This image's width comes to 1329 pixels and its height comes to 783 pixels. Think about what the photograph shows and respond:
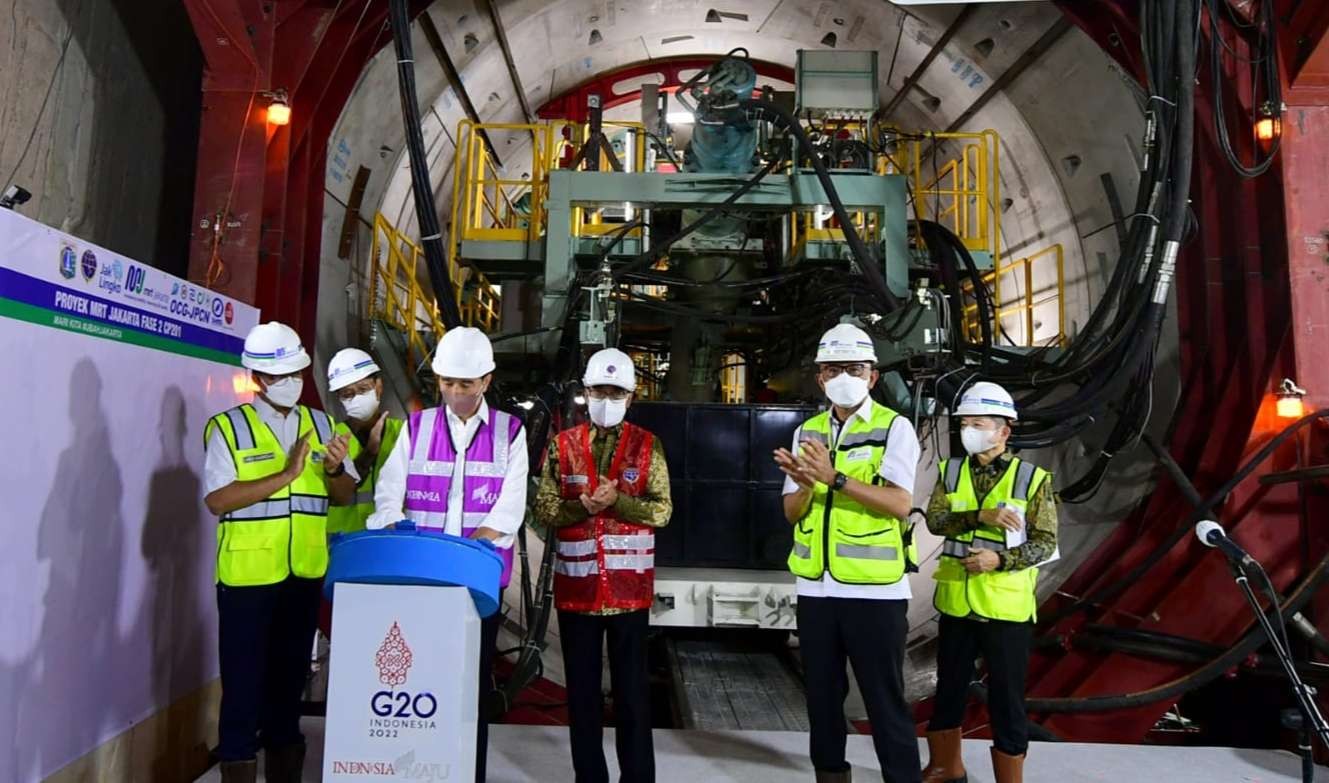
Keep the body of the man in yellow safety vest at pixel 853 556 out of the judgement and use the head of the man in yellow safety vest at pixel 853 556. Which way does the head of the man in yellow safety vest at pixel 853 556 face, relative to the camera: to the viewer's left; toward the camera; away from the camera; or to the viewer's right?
toward the camera

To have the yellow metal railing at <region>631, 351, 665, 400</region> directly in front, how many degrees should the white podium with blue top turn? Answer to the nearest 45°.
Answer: approximately 180°

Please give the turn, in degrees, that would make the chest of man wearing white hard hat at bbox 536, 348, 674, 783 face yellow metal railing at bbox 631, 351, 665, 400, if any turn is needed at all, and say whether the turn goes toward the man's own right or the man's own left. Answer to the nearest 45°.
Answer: approximately 180°

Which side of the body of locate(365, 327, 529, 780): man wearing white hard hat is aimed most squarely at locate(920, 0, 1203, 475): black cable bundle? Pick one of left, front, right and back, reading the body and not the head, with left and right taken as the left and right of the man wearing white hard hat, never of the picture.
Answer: left

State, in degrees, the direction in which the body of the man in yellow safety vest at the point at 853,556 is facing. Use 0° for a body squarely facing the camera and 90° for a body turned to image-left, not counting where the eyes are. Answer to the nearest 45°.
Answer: approximately 45°

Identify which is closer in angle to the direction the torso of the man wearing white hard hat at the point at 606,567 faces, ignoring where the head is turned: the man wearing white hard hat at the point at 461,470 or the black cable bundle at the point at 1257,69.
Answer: the man wearing white hard hat

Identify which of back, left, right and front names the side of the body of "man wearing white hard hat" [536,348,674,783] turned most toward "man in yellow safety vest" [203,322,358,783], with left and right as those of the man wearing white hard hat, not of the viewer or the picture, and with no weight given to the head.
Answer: right

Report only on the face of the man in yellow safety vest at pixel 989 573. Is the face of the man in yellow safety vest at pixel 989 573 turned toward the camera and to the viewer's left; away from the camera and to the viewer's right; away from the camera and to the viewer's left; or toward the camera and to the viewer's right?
toward the camera and to the viewer's left

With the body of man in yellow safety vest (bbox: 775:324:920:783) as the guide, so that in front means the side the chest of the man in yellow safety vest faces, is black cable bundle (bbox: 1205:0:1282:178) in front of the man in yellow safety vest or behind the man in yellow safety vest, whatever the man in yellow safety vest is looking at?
behind

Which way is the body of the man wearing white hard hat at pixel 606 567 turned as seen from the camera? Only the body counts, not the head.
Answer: toward the camera

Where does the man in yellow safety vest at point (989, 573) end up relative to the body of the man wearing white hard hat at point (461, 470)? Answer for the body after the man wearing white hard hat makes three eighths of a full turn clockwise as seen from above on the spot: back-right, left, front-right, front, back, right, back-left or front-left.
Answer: back-right

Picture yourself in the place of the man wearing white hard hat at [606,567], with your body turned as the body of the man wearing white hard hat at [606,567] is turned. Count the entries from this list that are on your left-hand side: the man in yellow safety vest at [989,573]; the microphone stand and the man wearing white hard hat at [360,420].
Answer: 2

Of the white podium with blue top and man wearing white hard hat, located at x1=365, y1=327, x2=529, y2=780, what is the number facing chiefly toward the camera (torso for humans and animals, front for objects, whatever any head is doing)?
2
